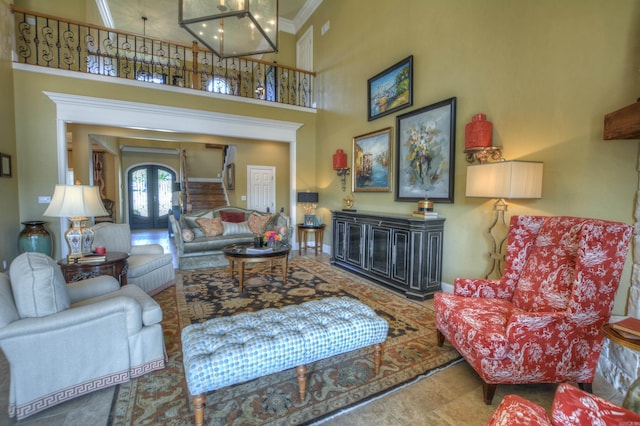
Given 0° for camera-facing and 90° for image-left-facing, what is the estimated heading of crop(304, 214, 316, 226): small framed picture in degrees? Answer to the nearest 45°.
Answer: approximately 0°

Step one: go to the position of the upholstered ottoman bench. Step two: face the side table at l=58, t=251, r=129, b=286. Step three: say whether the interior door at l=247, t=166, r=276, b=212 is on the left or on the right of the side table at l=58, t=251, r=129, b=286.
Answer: right

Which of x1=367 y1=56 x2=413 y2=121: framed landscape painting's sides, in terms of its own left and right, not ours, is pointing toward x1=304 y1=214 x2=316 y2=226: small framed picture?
right

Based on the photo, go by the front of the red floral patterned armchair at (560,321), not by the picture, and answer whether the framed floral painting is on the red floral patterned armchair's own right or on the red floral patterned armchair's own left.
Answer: on the red floral patterned armchair's own right

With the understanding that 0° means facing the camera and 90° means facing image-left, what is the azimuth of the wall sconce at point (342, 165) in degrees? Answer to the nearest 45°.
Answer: approximately 45°

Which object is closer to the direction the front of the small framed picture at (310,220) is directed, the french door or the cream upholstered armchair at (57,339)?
the cream upholstered armchair

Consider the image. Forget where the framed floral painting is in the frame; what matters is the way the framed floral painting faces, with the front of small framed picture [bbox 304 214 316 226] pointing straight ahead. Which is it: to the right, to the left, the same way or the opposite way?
to the right

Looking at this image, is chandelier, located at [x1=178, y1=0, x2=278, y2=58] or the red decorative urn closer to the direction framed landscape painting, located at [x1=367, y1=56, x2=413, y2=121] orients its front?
the chandelier
